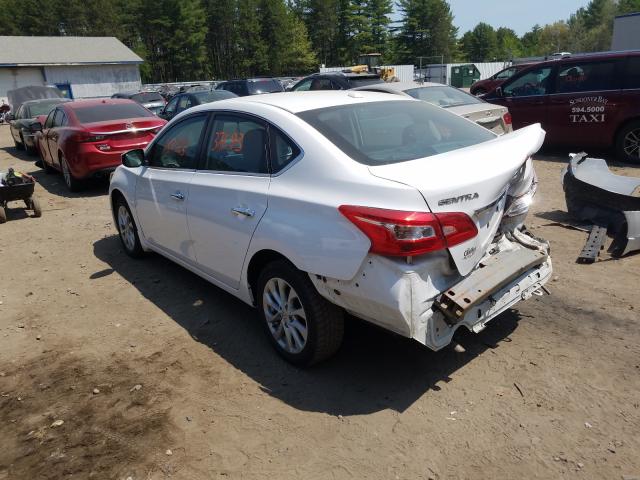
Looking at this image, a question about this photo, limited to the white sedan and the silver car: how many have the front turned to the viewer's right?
0

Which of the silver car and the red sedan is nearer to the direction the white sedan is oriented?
the red sedan

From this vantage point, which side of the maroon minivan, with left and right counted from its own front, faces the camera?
left

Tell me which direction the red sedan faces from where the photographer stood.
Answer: facing away from the viewer and to the left of the viewer

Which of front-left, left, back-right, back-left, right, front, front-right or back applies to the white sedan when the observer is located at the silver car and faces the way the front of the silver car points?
back-left

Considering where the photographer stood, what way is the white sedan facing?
facing away from the viewer and to the left of the viewer

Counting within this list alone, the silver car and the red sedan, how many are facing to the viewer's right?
0

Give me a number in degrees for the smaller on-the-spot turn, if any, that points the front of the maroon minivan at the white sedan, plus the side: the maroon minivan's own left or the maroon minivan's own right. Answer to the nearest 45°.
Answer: approximately 90° to the maroon minivan's own left

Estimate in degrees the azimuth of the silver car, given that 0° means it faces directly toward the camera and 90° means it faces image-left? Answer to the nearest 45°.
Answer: approximately 135°

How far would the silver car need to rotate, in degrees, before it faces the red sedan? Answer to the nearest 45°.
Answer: approximately 45° to its left

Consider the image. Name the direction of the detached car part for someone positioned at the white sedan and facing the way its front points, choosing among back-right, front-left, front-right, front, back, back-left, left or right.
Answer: right

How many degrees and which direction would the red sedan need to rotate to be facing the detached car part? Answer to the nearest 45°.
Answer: approximately 180°

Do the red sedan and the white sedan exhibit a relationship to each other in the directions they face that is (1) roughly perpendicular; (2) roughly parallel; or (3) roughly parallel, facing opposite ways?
roughly parallel
